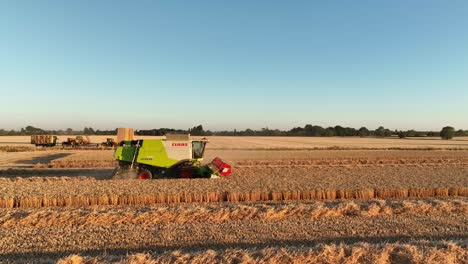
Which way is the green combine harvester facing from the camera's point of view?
to the viewer's right

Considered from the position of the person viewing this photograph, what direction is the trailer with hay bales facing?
facing to the right of the viewer

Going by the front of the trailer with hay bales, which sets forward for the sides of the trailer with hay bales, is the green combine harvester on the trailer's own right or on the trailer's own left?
on the trailer's own right

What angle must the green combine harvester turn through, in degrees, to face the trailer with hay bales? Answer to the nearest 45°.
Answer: approximately 135° to its left

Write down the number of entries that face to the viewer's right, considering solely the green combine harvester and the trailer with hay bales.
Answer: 2
